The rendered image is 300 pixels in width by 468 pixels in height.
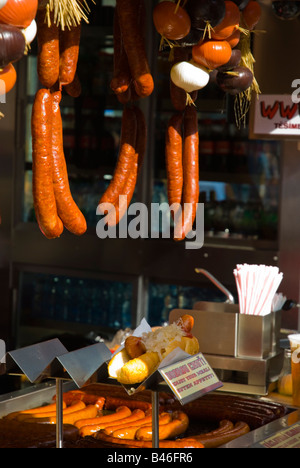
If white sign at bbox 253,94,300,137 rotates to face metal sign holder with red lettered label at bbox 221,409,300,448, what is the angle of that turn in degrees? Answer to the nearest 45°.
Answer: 0° — it already faces it

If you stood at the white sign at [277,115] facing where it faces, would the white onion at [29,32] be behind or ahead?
ahead

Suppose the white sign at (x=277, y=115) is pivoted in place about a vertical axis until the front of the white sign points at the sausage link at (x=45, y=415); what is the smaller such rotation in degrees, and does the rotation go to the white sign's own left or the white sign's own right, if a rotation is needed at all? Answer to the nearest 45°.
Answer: approximately 45° to the white sign's own right

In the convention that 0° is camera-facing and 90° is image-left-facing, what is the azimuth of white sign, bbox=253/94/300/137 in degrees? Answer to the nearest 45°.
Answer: approximately 0°

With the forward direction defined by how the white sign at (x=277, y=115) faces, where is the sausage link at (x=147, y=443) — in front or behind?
in front

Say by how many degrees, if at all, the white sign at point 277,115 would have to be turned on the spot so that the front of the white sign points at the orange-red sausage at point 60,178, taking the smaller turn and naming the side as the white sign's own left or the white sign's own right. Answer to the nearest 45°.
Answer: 0° — it already faces it

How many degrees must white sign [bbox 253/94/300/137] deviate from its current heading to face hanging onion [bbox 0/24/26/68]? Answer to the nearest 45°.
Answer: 0° — it already faces it

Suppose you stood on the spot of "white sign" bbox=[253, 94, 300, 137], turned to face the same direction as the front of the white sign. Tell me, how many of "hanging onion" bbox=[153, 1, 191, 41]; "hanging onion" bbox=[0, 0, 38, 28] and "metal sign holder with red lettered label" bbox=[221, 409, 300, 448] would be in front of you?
3

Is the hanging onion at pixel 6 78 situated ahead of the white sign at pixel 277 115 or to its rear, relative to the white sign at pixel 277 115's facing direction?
ahead

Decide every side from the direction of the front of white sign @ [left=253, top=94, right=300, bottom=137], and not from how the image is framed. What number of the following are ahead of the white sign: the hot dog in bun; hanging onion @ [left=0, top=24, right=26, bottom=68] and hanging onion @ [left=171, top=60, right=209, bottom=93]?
3
